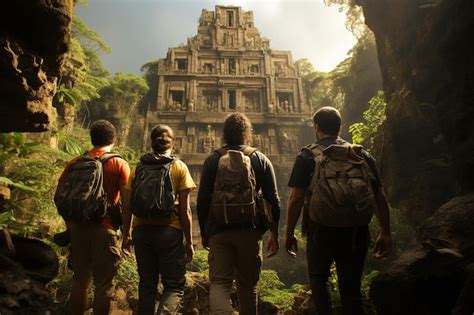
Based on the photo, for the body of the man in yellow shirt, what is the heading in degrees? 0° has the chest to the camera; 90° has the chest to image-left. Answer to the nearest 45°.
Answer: approximately 180°

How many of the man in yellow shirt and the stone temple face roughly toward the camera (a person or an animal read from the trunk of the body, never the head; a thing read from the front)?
1

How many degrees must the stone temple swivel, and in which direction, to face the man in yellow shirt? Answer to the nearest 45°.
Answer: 0° — it already faces them

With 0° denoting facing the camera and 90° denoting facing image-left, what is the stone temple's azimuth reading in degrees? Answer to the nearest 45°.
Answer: approximately 0°

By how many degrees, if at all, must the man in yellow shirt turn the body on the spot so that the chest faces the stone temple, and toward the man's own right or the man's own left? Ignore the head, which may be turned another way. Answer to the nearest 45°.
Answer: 0° — they already face it

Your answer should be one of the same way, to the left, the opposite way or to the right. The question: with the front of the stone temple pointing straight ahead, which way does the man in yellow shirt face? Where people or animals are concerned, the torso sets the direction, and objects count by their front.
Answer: the opposite way
